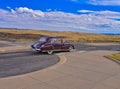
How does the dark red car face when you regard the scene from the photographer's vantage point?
facing away from the viewer and to the right of the viewer
